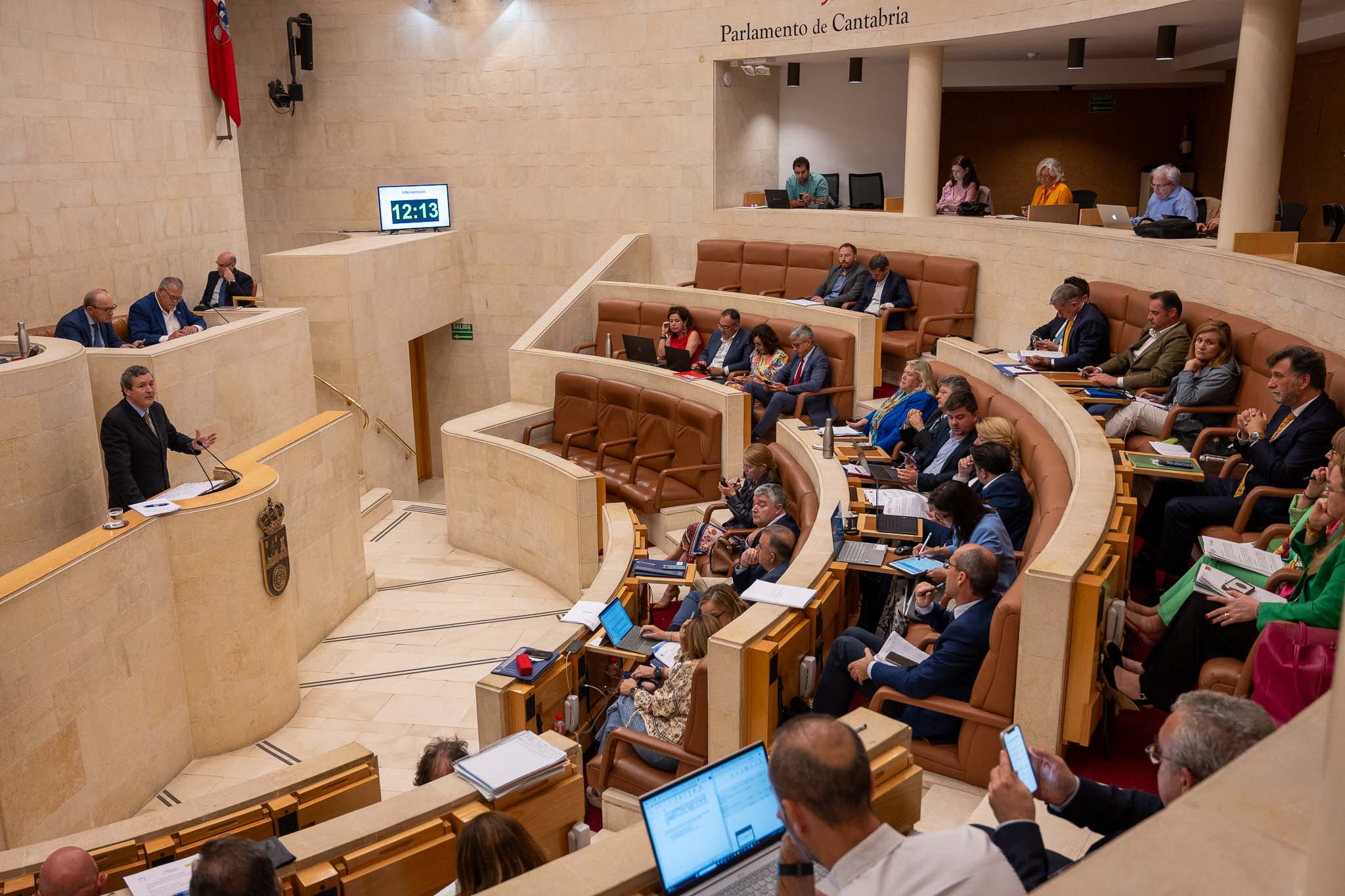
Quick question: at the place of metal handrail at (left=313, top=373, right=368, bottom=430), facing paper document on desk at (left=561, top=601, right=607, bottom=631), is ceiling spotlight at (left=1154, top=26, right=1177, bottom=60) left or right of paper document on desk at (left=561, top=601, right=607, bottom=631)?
left

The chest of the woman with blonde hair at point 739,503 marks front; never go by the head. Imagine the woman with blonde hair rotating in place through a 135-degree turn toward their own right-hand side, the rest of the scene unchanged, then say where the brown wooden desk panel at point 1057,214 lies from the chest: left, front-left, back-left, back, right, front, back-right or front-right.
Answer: front

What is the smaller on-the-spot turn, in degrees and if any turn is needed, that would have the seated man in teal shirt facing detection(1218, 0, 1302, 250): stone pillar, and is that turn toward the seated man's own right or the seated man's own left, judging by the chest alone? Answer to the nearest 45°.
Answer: approximately 45° to the seated man's own left

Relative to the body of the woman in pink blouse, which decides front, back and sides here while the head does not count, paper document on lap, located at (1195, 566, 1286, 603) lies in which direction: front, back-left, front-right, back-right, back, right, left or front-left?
front-left

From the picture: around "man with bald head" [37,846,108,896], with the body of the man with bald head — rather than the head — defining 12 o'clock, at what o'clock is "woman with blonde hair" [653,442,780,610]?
The woman with blonde hair is roughly at 2 o'clock from the man with bald head.

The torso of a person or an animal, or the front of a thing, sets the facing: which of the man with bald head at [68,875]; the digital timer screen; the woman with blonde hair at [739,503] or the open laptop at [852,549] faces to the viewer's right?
the open laptop

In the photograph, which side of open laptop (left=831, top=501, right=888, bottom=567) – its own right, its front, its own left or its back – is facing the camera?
right

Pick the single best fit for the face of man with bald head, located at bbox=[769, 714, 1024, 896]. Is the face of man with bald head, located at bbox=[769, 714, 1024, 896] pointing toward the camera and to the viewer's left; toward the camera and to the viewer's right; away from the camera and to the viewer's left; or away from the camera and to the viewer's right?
away from the camera and to the viewer's left

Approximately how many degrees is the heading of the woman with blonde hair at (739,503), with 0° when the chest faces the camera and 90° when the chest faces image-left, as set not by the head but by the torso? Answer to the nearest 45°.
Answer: approximately 90°

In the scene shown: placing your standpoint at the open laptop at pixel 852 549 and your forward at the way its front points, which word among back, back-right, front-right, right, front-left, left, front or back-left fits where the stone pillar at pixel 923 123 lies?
left

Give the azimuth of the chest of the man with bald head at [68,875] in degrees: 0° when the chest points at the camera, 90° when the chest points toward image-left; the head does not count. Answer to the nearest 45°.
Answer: approximately 180°

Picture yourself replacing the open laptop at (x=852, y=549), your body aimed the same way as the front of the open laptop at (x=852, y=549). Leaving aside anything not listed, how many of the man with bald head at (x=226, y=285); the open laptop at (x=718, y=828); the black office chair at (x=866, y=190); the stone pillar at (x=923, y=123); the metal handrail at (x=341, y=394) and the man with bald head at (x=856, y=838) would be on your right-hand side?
2

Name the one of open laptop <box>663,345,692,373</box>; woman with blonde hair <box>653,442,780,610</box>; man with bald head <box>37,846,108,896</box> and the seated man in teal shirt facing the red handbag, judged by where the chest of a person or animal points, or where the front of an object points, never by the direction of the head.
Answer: the seated man in teal shirt

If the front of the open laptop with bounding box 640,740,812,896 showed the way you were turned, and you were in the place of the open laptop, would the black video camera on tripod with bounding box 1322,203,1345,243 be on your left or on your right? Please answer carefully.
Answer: on your left

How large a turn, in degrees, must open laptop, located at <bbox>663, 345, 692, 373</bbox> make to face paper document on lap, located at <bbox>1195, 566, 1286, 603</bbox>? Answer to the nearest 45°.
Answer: approximately 180°

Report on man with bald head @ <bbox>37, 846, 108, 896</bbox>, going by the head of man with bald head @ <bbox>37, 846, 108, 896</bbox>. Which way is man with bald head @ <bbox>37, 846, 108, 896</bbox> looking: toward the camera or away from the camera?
away from the camera

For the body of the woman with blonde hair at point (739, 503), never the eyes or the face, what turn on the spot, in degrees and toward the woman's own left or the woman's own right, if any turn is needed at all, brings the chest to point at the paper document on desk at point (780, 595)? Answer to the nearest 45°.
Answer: approximately 90° to the woman's own left

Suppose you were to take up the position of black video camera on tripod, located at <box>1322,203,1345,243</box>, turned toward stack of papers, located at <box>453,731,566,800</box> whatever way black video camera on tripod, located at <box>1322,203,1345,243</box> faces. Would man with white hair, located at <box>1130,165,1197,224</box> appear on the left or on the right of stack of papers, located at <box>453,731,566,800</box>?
right
